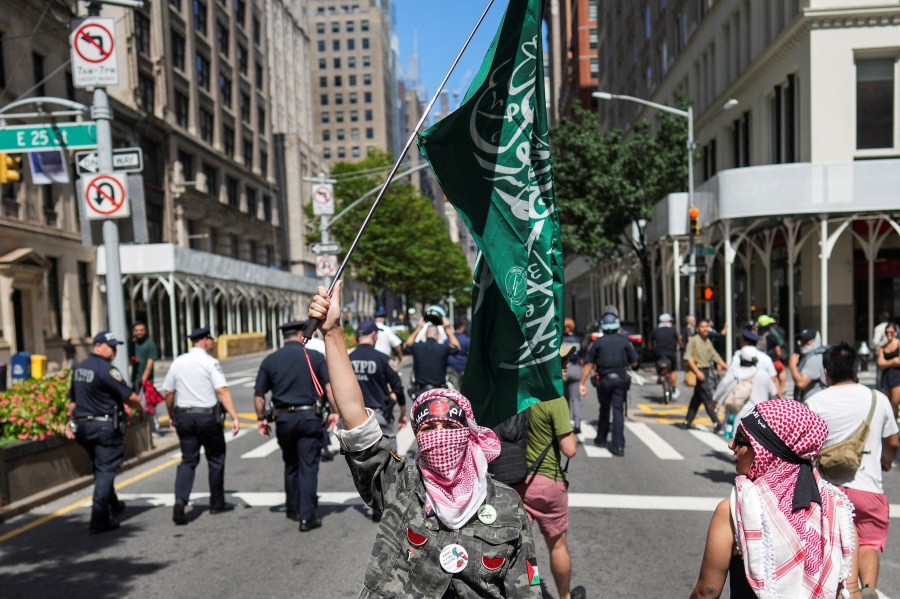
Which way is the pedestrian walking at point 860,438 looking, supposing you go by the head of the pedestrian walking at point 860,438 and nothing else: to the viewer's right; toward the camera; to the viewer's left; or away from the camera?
away from the camera

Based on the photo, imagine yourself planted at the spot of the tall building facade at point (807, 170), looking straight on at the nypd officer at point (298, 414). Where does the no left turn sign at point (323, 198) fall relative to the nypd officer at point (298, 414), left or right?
right

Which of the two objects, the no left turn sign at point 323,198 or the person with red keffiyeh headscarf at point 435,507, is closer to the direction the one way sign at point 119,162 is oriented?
the person with red keffiyeh headscarf

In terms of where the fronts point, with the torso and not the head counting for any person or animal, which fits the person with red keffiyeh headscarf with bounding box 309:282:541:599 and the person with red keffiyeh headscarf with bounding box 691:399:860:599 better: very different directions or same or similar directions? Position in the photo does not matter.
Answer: very different directions

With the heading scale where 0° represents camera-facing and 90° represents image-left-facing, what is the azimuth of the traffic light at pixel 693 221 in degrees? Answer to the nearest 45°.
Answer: approximately 0°

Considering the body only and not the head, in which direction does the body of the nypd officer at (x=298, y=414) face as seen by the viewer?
away from the camera

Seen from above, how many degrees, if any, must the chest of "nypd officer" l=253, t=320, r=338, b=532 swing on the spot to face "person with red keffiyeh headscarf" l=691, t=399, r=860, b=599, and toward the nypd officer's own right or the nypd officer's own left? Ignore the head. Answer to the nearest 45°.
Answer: approximately 180°

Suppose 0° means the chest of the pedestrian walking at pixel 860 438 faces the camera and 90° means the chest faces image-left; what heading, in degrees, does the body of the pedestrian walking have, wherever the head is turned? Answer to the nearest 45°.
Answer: approximately 180°
